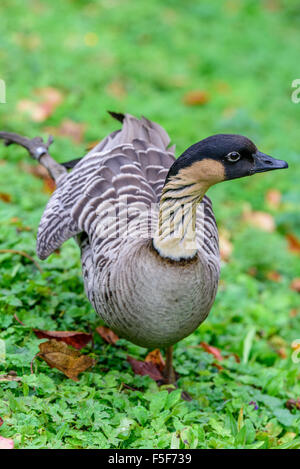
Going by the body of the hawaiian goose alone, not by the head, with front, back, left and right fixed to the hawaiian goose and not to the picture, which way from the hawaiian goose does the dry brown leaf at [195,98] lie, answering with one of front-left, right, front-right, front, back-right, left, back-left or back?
back-left

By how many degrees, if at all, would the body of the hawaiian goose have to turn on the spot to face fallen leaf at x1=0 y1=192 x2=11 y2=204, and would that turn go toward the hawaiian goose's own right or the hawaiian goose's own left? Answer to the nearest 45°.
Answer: approximately 180°

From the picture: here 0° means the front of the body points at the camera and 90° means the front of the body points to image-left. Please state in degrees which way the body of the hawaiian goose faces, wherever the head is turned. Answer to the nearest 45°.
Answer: approximately 315°

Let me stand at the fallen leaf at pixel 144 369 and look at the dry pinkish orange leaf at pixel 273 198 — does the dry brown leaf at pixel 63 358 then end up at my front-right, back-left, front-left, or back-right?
back-left

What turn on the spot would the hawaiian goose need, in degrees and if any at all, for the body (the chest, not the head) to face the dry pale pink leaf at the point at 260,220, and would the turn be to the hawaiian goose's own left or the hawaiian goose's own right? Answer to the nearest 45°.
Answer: approximately 135° to the hawaiian goose's own left

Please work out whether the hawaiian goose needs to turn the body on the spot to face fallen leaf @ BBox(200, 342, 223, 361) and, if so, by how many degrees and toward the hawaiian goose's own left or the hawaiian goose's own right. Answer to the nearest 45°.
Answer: approximately 45° to the hawaiian goose's own left
